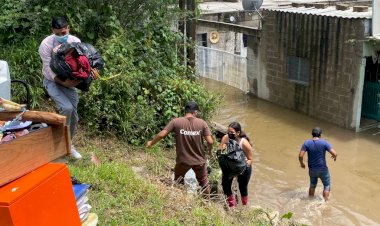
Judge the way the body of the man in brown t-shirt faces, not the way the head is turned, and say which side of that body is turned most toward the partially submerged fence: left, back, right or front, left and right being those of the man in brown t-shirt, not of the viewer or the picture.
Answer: front

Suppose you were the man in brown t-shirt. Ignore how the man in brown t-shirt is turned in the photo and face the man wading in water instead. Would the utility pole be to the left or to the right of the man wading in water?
left

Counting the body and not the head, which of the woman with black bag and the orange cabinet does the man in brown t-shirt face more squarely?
the woman with black bag

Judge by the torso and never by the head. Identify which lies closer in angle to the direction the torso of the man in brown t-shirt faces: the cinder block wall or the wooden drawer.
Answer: the cinder block wall

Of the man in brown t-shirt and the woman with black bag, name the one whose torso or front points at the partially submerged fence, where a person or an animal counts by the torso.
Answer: the man in brown t-shirt

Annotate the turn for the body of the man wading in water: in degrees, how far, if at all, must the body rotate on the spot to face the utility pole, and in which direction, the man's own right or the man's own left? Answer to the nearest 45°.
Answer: approximately 45° to the man's own left

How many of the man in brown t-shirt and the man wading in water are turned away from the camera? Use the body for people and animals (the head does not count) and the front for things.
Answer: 2

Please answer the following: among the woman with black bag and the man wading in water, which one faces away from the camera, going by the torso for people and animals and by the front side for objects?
the man wading in water

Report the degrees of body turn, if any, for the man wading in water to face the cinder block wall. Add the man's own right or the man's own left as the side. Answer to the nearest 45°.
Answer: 0° — they already face it

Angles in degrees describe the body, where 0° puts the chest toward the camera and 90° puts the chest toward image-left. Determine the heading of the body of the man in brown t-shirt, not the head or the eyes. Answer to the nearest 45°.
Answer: approximately 180°

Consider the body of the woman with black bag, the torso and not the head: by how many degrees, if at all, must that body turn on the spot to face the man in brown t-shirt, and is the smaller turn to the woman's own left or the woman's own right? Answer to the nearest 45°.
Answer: approximately 45° to the woman's own right

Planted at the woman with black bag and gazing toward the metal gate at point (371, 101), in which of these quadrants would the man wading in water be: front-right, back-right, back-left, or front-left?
front-right

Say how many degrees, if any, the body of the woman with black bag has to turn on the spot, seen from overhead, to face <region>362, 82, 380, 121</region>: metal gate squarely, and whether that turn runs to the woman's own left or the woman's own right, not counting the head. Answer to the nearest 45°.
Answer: approximately 180°

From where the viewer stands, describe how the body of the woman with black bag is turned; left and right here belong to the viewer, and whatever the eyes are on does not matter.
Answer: facing the viewer and to the left of the viewer

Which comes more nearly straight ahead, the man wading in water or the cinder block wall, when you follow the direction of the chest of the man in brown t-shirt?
the cinder block wall

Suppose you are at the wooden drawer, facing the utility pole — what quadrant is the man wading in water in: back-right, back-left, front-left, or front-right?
front-right

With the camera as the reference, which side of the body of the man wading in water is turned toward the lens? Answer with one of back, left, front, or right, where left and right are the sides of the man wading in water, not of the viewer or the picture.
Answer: back
